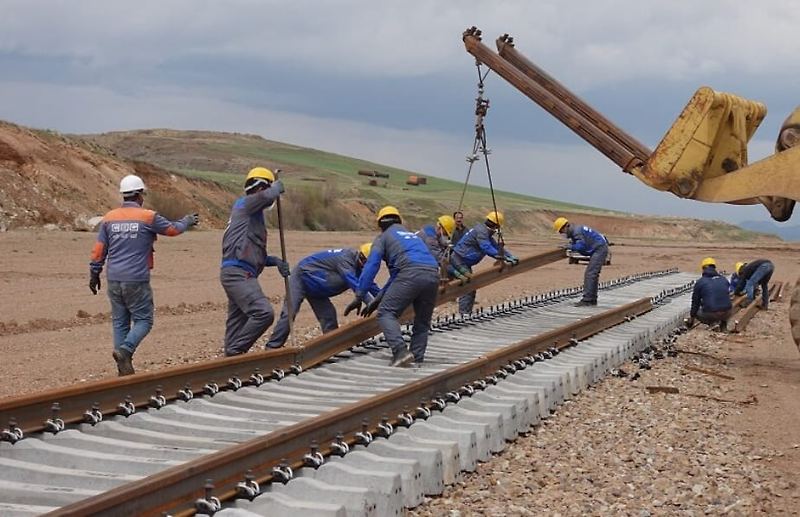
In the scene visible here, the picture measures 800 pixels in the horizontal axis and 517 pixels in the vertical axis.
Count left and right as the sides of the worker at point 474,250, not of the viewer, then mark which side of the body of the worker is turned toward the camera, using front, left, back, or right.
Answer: right

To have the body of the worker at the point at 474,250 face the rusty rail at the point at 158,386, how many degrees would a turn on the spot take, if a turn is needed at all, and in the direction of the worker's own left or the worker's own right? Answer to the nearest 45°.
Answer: approximately 90° to the worker's own right

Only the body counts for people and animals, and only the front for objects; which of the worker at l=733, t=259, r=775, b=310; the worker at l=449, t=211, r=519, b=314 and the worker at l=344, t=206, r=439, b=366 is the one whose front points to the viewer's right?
the worker at l=449, t=211, r=519, b=314

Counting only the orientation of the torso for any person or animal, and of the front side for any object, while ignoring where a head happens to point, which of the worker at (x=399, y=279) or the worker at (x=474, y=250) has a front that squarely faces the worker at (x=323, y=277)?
the worker at (x=399, y=279)

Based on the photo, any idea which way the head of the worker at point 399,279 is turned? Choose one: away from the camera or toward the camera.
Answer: away from the camera

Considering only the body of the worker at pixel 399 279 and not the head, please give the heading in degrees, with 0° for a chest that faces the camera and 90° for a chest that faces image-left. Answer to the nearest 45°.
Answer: approximately 135°

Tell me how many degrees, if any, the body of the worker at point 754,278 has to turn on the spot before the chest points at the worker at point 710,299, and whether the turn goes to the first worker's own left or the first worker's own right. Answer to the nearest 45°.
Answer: approximately 90° to the first worker's own left

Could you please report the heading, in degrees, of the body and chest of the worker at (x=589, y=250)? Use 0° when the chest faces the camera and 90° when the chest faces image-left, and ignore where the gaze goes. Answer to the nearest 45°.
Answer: approximately 90°

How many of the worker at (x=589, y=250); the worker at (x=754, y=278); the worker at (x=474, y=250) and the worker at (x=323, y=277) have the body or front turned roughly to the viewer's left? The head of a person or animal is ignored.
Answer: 2

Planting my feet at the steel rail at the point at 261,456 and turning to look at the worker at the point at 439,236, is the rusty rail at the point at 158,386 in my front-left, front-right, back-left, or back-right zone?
front-left

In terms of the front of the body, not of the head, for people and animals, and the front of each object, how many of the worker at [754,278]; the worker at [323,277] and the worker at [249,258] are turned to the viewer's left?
1
